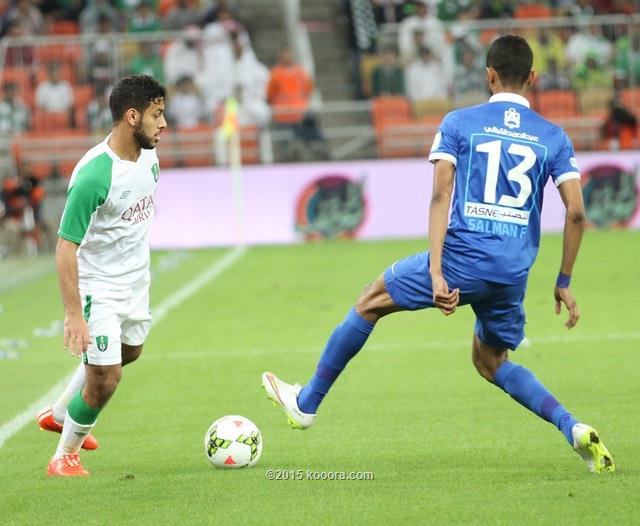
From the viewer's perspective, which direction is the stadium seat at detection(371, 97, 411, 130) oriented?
toward the camera

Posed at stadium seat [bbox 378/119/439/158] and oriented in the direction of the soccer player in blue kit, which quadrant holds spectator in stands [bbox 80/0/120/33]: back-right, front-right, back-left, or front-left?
back-right

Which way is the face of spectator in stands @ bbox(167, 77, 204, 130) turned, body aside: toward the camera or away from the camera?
toward the camera

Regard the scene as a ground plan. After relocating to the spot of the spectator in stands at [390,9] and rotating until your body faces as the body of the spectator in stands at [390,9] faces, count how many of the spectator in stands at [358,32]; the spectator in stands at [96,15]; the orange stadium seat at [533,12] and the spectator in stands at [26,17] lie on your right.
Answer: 3

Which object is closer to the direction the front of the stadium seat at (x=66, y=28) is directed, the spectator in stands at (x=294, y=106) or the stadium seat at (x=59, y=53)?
the stadium seat

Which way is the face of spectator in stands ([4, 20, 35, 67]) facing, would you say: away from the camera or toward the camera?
toward the camera

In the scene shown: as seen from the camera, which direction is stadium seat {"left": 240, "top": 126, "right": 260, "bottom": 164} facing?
toward the camera

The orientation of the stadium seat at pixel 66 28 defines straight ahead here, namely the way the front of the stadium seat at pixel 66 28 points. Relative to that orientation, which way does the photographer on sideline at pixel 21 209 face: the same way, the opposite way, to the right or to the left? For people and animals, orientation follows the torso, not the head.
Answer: the same way

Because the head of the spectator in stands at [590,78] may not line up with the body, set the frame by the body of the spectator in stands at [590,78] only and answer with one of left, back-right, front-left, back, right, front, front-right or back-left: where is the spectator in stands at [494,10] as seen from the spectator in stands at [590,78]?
back-right

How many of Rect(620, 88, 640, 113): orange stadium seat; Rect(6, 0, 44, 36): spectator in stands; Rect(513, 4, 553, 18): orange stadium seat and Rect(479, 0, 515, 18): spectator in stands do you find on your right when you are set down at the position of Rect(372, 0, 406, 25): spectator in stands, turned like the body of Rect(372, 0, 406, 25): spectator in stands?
1

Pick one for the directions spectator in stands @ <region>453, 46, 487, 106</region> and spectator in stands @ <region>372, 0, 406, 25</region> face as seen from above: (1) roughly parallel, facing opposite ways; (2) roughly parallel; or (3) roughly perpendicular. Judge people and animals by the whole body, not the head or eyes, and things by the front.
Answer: roughly parallel

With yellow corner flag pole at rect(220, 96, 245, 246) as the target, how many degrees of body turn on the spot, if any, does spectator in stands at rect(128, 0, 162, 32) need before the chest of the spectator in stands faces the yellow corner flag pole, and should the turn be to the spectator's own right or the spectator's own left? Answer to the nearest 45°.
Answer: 0° — they already face it

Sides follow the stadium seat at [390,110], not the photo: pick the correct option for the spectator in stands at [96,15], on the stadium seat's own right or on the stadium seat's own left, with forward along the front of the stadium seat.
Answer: on the stadium seat's own right

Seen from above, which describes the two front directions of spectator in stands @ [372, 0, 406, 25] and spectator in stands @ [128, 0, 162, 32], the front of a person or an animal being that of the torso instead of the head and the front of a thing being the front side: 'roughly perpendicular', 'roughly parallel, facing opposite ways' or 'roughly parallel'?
roughly parallel

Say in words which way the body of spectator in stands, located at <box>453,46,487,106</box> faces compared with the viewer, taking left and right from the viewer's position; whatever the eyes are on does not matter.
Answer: facing the viewer

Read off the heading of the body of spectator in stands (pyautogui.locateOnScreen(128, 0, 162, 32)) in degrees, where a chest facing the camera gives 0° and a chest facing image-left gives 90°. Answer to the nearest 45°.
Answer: approximately 0°

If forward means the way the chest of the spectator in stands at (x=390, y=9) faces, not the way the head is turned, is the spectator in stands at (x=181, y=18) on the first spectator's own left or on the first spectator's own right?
on the first spectator's own right

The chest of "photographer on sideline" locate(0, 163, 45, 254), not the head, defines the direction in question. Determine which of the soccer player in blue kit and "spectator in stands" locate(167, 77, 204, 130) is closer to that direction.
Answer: the soccer player in blue kit
